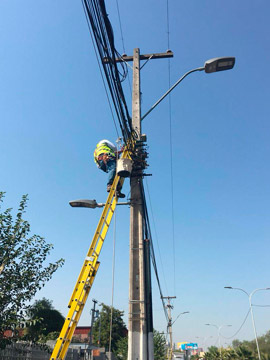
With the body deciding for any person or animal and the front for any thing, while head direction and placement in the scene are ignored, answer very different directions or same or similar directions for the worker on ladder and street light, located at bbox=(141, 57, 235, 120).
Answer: same or similar directions

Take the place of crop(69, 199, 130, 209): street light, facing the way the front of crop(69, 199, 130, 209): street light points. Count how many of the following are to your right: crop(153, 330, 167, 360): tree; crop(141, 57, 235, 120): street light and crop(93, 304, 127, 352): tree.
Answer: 2

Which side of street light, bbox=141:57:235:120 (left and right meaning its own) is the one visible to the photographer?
right

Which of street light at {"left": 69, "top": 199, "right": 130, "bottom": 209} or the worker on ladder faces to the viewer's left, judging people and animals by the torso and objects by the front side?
the street light

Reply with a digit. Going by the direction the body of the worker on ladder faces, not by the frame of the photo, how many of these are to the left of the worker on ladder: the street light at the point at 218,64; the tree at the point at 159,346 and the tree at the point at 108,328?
2

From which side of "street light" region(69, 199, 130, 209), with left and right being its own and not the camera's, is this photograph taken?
left

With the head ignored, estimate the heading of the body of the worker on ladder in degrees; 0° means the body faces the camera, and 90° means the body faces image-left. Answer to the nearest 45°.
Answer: approximately 270°

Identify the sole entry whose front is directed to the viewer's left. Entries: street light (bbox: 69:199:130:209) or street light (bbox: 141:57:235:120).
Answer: street light (bbox: 69:199:130:209)

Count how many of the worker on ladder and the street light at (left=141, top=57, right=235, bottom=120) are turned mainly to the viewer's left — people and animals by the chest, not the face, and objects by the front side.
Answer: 0

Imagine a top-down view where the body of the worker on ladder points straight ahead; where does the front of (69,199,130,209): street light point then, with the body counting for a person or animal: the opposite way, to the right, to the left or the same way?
the opposite way

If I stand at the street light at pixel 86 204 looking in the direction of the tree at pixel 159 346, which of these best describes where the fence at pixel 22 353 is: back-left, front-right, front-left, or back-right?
front-left
